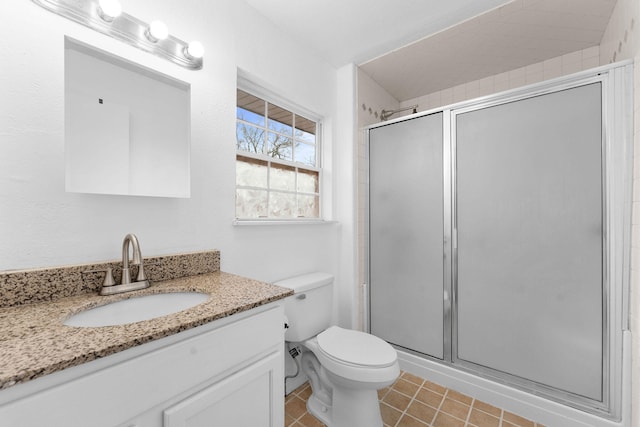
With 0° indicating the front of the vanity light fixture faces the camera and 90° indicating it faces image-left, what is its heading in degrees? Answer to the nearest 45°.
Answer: approximately 315°

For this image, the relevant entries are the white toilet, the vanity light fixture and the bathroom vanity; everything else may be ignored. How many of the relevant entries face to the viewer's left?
0

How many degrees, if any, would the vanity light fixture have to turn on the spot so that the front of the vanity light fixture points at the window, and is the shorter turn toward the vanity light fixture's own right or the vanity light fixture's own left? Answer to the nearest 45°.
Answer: approximately 45° to the vanity light fixture's own left

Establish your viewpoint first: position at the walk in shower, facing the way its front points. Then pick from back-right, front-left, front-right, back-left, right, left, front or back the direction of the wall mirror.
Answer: front

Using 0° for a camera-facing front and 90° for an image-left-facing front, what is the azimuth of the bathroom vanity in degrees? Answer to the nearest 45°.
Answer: approximately 315°

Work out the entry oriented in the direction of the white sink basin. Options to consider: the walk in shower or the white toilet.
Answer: the walk in shower

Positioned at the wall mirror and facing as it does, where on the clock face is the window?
The window is roughly at 10 o'clock from the wall mirror.

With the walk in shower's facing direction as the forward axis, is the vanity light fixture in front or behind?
in front

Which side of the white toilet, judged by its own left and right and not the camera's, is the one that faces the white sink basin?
right

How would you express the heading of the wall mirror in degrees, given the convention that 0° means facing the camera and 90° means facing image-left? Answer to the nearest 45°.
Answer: approximately 315°
